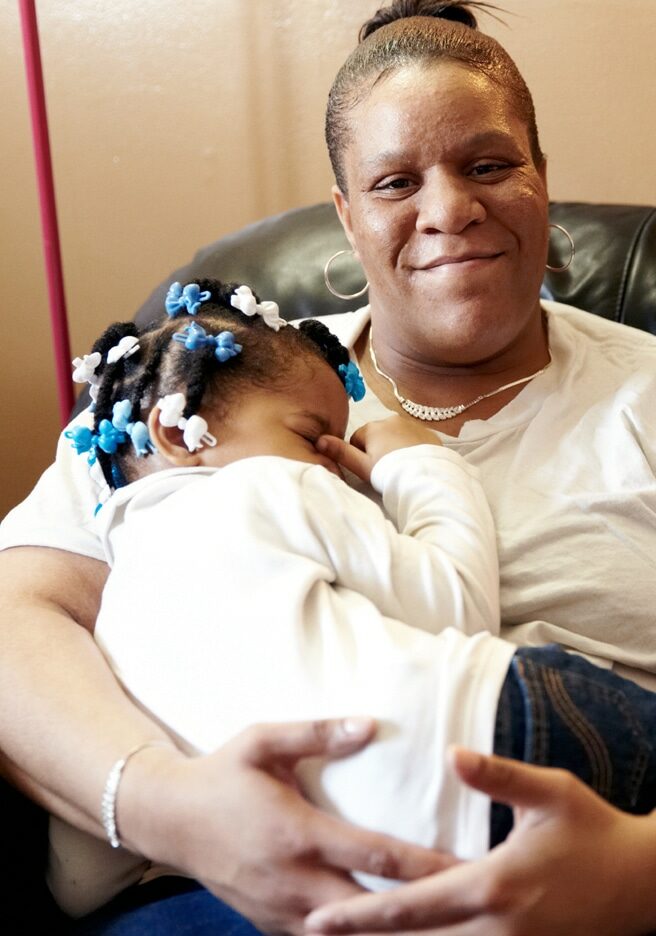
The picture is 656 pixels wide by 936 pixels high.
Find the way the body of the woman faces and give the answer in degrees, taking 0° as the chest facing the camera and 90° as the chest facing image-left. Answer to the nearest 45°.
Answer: approximately 0°
